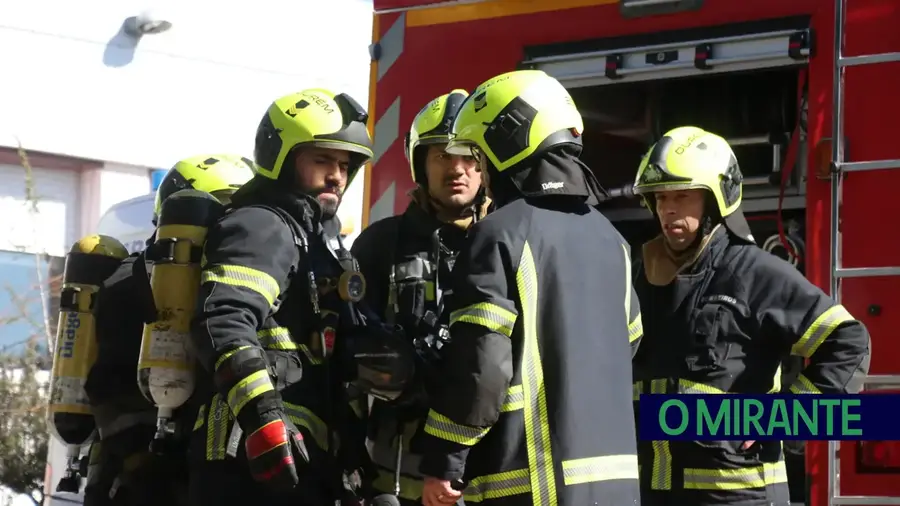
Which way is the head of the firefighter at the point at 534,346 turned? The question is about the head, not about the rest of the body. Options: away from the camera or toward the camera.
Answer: away from the camera

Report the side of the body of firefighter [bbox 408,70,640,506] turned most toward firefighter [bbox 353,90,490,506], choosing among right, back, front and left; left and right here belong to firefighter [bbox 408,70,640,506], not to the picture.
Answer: front

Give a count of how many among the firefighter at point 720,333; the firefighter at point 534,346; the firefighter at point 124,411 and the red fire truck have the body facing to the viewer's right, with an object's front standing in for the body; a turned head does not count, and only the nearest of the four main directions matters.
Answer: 1

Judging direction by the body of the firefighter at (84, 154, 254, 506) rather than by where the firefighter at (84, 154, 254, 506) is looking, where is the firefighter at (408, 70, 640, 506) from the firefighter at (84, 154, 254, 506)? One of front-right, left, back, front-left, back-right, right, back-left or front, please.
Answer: front-right

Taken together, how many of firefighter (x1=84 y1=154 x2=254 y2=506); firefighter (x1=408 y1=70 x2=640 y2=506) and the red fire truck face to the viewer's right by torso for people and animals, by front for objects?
1

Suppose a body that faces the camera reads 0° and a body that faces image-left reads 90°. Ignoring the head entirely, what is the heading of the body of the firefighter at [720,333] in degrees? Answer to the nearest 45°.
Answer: approximately 45°

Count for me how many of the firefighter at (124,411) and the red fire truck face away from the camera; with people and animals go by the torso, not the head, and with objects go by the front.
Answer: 1

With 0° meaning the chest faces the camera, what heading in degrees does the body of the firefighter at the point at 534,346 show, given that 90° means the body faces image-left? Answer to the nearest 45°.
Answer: approximately 135°

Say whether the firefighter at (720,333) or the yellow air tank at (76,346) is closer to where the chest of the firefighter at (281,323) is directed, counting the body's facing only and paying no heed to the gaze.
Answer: the firefighter

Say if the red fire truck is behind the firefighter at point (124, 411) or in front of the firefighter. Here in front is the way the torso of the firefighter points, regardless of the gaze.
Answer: in front
